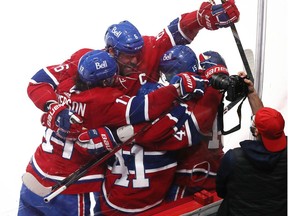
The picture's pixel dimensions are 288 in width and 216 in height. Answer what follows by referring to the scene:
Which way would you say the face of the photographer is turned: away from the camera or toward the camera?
away from the camera

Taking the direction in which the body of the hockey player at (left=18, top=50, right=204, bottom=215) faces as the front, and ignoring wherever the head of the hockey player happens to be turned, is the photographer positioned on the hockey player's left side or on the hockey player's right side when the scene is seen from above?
on the hockey player's right side

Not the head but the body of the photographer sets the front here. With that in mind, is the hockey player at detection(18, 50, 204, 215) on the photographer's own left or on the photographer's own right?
on the photographer's own left

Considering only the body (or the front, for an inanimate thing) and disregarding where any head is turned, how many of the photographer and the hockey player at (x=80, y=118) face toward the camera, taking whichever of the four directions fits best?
0

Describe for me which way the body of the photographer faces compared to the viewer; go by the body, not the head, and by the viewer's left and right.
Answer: facing away from the viewer and to the left of the viewer

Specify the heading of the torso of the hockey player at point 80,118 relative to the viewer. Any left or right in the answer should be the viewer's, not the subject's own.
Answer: facing away from the viewer and to the right of the viewer
